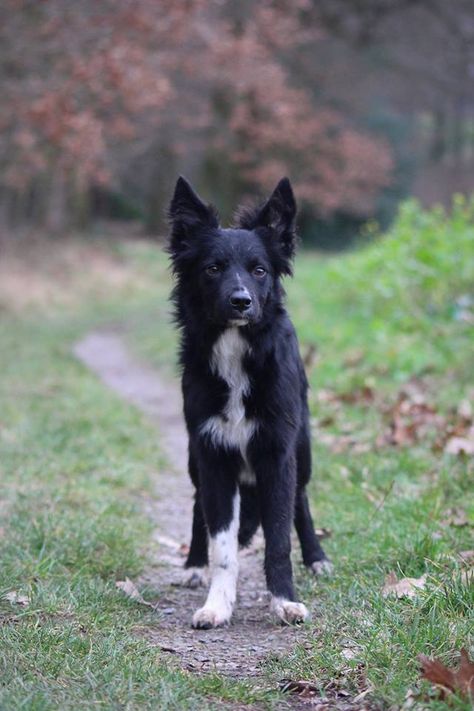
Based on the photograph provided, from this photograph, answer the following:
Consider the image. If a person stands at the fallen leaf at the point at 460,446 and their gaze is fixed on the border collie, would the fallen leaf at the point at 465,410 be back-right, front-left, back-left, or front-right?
back-right

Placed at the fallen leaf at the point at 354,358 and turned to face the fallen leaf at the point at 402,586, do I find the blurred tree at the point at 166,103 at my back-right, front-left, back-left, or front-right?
back-right

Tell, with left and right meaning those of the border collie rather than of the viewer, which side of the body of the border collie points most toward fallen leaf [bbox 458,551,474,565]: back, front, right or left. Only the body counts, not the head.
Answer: left

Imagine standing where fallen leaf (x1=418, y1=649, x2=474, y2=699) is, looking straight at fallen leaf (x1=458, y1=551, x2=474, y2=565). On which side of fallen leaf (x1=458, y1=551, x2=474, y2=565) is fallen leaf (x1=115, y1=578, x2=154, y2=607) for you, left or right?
left

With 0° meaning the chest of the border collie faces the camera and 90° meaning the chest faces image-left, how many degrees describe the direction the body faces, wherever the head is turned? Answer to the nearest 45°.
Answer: approximately 0°

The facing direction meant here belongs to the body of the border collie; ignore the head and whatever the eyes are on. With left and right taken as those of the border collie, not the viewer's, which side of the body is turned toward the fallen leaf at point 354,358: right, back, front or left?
back

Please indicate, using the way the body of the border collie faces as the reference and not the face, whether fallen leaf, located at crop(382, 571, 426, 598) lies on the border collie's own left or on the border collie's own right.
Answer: on the border collie's own left

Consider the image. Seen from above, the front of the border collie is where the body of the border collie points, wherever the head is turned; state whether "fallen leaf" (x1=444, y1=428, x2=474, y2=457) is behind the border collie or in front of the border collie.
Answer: behind

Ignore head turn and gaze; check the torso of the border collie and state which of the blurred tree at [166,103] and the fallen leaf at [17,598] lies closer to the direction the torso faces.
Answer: the fallen leaf

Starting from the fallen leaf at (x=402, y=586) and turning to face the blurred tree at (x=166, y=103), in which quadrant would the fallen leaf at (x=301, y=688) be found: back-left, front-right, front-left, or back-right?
back-left
